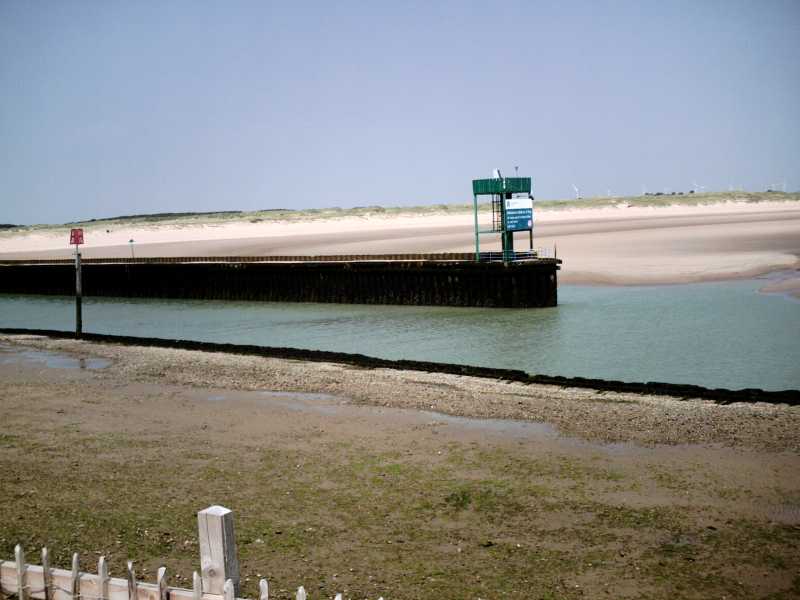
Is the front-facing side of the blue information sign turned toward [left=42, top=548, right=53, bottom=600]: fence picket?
yes

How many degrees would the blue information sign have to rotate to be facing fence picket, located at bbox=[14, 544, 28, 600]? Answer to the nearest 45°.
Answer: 0° — it already faces it

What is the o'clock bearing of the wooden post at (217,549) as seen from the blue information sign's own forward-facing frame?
The wooden post is roughly at 12 o'clock from the blue information sign.

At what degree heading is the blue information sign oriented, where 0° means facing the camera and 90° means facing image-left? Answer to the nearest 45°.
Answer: approximately 0°

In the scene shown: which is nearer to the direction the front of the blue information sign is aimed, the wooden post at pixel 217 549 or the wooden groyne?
the wooden post

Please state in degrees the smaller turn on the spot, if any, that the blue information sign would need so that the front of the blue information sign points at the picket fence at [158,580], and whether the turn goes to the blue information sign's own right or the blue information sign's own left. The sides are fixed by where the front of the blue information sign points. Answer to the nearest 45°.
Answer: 0° — it already faces it
